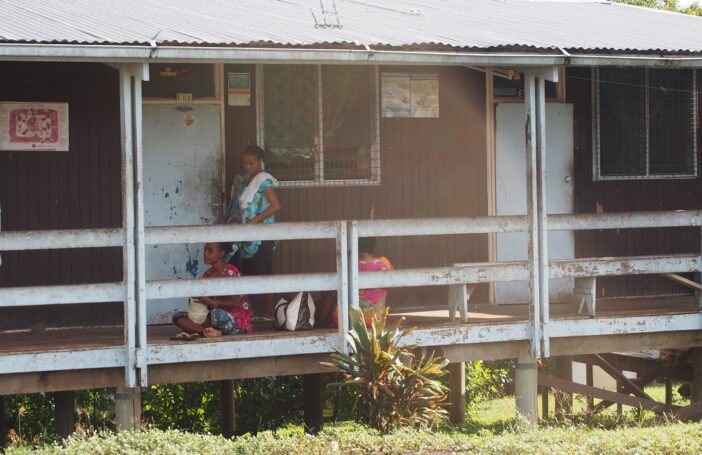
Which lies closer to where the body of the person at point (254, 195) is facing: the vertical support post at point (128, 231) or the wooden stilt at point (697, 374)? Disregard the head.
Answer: the vertical support post

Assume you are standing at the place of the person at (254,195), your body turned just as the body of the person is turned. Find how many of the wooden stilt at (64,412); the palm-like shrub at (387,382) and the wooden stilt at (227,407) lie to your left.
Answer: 1

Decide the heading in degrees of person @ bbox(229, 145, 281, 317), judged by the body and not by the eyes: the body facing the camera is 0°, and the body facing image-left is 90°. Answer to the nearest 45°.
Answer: approximately 45°

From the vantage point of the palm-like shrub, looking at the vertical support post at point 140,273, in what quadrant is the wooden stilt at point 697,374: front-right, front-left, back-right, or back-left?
back-right
